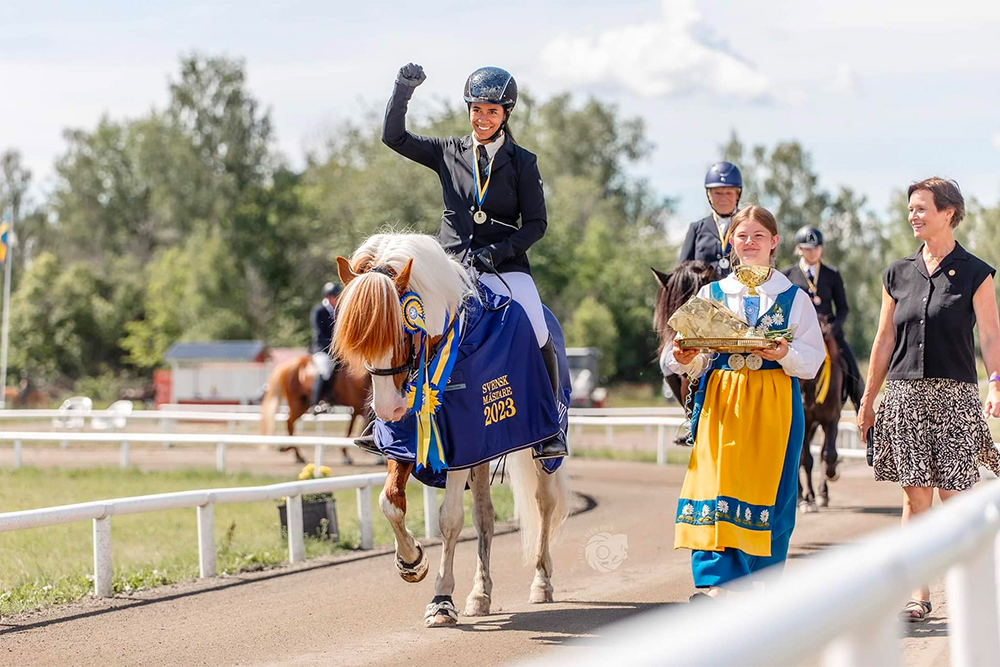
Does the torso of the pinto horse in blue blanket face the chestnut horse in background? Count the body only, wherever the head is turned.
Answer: no

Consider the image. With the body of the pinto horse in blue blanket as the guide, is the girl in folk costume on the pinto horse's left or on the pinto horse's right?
on the pinto horse's left

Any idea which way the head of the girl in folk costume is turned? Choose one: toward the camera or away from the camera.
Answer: toward the camera

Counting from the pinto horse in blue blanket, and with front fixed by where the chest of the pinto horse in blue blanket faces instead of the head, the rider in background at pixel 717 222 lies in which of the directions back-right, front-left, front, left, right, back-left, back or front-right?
back

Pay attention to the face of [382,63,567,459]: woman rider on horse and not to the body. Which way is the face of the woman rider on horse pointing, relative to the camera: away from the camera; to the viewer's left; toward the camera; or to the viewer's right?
toward the camera

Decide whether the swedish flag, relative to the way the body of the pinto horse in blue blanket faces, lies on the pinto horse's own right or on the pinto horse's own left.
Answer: on the pinto horse's own right

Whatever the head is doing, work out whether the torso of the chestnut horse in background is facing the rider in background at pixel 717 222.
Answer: no

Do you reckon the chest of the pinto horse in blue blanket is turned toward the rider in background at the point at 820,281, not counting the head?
no

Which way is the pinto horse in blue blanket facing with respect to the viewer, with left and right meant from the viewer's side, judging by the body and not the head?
facing the viewer and to the left of the viewer

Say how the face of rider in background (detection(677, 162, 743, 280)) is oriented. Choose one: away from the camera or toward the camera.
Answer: toward the camera

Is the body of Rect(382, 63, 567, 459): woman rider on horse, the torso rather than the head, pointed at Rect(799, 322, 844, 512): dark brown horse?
no

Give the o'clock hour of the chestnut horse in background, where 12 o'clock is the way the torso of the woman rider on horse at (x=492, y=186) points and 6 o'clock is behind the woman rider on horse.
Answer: The chestnut horse in background is roughly at 4 o'clock from the woman rider on horse.
